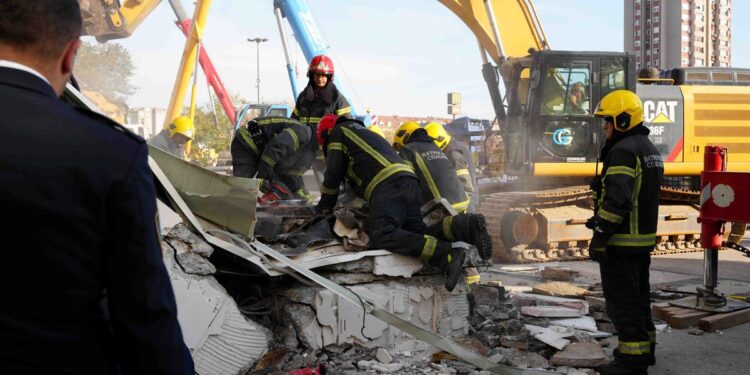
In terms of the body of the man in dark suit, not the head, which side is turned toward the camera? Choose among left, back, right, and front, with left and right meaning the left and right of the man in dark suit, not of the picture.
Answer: back

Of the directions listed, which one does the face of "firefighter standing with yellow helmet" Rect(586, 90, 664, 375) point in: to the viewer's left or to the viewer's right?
to the viewer's left

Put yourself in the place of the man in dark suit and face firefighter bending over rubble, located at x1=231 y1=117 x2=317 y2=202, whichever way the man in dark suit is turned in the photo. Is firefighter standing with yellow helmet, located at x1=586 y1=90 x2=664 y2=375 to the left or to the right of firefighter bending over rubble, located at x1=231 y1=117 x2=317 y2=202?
right
